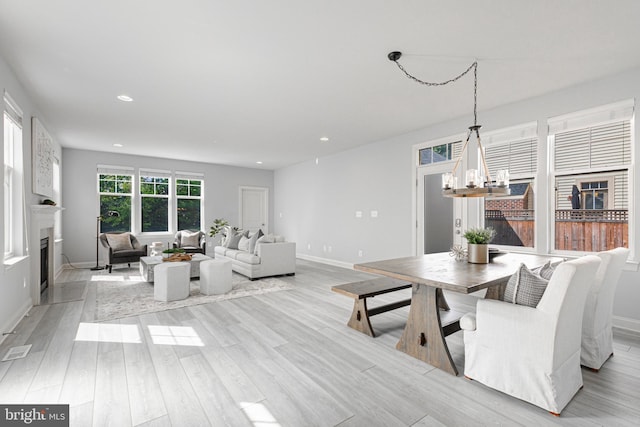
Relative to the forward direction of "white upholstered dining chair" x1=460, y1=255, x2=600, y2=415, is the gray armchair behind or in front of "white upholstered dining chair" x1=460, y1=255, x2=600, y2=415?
in front

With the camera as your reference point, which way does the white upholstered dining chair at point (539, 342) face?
facing away from the viewer and to the left of the viewer

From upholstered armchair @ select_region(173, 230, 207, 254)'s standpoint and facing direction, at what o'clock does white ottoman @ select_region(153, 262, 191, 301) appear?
The white ottoman is roughly at 12 o'clock from the upholstered armchair.

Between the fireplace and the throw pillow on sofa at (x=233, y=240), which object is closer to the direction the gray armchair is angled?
the throw pillow on sofa

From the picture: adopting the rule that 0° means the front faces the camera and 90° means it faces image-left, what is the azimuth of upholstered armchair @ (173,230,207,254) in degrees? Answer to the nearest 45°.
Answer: approximately 0°

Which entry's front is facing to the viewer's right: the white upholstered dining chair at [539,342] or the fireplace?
the fireplace

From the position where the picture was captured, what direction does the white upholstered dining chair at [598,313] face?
facing away from the viewer and to the left of the viewer

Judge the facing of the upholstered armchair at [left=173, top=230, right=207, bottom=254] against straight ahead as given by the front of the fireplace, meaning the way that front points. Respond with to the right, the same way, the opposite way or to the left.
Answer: to the right

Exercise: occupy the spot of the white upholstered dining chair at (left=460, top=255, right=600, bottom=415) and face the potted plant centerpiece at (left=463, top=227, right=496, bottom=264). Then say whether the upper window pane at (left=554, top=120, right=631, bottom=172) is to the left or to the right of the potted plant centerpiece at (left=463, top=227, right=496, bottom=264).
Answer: right

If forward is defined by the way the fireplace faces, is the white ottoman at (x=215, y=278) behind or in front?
in front

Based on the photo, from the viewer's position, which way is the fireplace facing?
facing to the right of the viewer

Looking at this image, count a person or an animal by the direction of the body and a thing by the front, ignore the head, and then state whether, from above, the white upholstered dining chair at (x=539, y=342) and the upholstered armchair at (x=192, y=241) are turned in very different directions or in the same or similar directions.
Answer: very different directions

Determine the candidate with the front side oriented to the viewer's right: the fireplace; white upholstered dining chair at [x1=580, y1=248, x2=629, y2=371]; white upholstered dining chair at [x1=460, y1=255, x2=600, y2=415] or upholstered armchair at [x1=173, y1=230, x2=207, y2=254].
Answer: the fireplace
